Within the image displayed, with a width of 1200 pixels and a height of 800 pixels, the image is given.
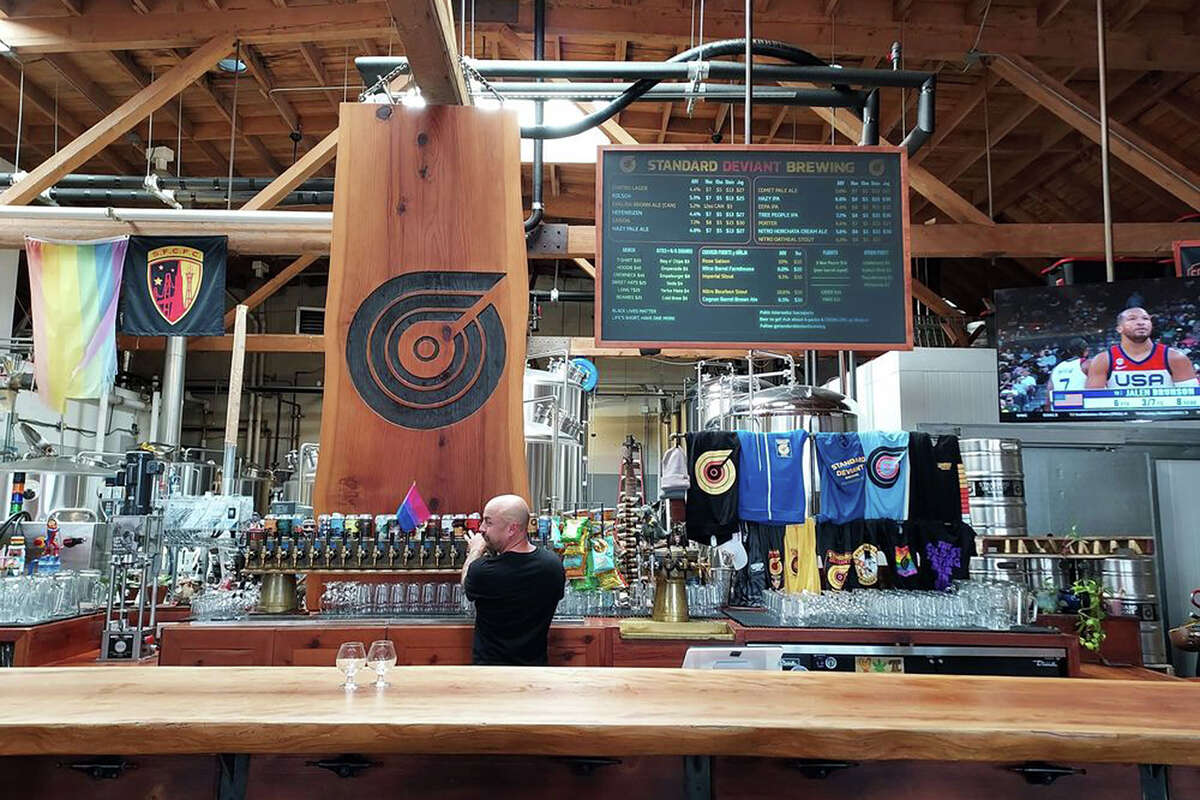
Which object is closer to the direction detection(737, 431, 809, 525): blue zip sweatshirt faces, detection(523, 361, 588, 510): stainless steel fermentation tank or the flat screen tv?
the flat screen tv

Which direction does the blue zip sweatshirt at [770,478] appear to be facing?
toward the camera

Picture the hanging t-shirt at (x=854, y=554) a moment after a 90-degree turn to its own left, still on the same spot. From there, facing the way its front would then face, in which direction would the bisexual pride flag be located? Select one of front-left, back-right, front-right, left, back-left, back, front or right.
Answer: back-right

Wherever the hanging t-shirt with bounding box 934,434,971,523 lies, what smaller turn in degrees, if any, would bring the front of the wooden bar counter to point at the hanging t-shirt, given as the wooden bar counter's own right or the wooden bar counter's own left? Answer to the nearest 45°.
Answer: approximately 135° to the wooden bar counter's own left

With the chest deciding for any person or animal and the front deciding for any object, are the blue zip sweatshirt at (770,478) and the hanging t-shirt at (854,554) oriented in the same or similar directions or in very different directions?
same or similar directions

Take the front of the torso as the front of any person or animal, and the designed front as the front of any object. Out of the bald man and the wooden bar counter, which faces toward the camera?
the wooden bar counter

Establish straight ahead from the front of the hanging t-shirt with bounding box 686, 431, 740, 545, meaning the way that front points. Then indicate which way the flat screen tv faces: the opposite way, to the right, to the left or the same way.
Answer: the same way

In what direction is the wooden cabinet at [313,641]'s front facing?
toward the camera

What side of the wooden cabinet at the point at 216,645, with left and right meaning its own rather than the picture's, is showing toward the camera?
front

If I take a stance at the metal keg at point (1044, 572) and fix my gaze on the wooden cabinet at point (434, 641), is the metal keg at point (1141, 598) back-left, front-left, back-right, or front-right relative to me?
back-left

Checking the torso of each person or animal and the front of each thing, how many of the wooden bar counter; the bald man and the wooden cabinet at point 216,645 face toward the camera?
2

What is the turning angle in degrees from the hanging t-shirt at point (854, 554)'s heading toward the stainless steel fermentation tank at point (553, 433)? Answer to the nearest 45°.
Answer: approximately 135° to its right

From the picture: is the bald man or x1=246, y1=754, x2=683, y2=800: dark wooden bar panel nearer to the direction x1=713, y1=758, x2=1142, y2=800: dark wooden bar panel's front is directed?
the dark wooden bar panel

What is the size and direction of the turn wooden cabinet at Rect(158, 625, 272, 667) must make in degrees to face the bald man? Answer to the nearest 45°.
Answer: approximately 45° to its left

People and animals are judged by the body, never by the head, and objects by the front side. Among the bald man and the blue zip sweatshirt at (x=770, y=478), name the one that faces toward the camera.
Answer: the blue zip sweatshirt

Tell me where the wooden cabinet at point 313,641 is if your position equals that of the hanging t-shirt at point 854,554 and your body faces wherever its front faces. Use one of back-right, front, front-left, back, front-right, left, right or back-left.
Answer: front-right

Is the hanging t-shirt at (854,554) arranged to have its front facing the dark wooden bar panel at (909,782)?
yes

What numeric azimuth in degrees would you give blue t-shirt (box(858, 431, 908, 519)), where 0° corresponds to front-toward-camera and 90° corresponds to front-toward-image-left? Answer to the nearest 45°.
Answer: approximately 0°

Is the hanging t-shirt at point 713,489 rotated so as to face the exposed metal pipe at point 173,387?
no

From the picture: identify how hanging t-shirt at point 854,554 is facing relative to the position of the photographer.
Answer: facing the viewer
